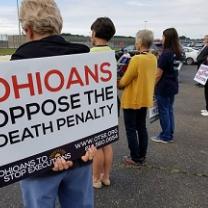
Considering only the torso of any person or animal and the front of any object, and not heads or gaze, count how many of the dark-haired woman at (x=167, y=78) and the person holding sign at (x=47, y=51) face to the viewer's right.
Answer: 0

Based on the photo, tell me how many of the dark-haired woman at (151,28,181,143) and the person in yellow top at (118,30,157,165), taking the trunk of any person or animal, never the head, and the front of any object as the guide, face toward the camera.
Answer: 0

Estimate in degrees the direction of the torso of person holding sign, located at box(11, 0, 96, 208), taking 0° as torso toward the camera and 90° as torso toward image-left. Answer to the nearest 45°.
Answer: approximately 180°

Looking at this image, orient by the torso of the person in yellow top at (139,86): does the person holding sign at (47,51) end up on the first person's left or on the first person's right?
on the first person's left

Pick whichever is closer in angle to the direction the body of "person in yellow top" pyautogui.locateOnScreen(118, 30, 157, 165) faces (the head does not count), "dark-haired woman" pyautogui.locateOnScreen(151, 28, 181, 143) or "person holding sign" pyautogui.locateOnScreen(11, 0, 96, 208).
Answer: the dark-haired woman

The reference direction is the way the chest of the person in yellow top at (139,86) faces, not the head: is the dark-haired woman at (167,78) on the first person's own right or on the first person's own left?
on the first person's own right

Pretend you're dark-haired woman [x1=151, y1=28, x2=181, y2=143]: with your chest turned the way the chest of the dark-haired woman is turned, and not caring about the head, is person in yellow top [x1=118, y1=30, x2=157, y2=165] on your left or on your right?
on your left

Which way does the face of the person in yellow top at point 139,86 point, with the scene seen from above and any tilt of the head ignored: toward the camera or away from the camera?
away from the camera
